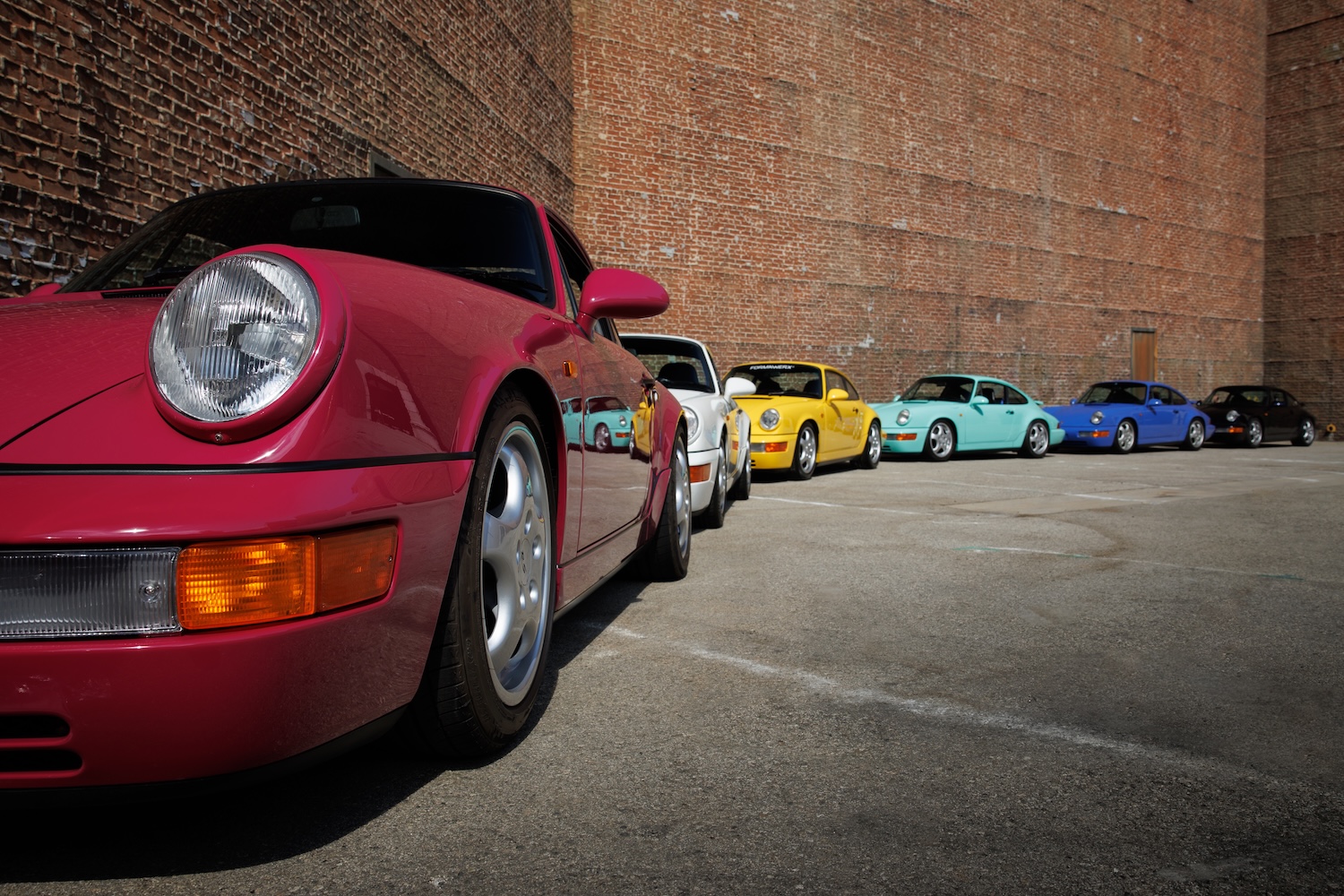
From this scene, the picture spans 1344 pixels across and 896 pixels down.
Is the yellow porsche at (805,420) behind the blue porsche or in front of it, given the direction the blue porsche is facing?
in front

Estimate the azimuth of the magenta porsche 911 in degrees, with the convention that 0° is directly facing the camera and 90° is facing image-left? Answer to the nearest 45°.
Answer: approximately 45°

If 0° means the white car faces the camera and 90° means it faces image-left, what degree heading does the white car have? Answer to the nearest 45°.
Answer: approximately 0°

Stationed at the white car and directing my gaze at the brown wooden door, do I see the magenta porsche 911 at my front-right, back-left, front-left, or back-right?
back-right

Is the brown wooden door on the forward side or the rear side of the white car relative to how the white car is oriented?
on the rear side

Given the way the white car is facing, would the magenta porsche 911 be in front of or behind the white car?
in front

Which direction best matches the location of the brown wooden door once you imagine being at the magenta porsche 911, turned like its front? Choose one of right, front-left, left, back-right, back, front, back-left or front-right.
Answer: back
